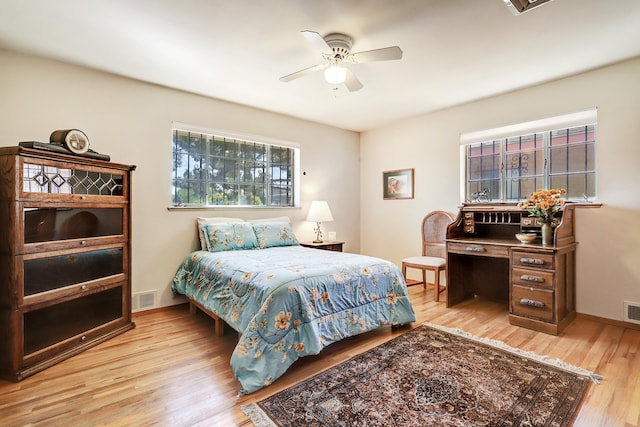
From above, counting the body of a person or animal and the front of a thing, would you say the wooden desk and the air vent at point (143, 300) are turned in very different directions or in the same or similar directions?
very different directions

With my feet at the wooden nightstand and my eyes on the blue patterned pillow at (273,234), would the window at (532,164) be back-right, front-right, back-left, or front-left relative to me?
back-left

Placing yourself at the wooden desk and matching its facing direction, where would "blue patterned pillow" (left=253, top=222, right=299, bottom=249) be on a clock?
The blue patterned pillow is roughly at 1 o'clock from the wooden desk.

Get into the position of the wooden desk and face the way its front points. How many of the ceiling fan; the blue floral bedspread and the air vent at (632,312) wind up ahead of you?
2

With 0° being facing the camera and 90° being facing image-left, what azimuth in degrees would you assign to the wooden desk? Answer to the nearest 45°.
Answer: approximately 45°

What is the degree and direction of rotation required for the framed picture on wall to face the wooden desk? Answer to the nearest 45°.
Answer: approximately 90° to its left

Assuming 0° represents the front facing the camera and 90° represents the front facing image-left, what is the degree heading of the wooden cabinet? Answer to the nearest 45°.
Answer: approximately 315°

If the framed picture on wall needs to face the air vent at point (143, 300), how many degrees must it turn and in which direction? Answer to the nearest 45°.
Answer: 0° — it already faces it

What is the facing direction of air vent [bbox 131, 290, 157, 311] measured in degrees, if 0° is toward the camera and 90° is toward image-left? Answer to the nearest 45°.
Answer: approximately 315°

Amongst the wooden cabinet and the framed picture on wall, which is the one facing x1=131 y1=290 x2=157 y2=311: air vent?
the framed picture on wall
